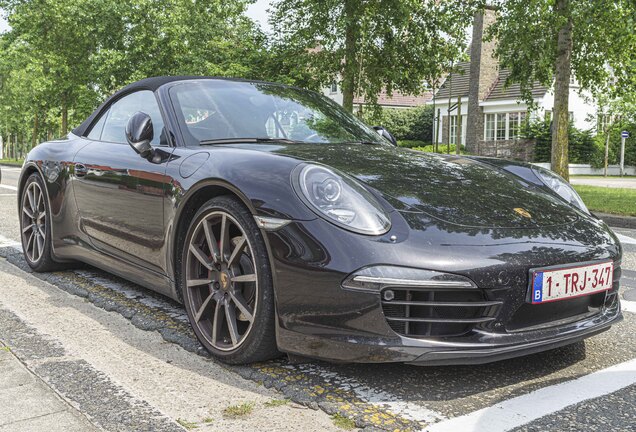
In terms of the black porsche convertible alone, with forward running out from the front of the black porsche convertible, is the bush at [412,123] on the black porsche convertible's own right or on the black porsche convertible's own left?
on the black porsche convertible's own left

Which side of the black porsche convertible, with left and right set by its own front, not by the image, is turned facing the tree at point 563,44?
left

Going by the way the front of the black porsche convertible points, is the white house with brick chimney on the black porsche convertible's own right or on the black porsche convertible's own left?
on the black porsche convertible's own left

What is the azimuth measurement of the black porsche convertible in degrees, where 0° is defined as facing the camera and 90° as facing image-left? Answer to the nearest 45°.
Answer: approximately 315°

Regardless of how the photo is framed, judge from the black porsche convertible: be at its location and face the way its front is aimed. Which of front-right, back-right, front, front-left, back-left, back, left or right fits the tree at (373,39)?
back-left

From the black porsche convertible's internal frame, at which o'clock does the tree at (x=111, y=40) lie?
The tree is roughly at 7 o'clock from the black porsche convertible.

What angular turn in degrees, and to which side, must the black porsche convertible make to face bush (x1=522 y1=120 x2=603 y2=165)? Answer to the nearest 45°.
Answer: approximately 135° to its left
